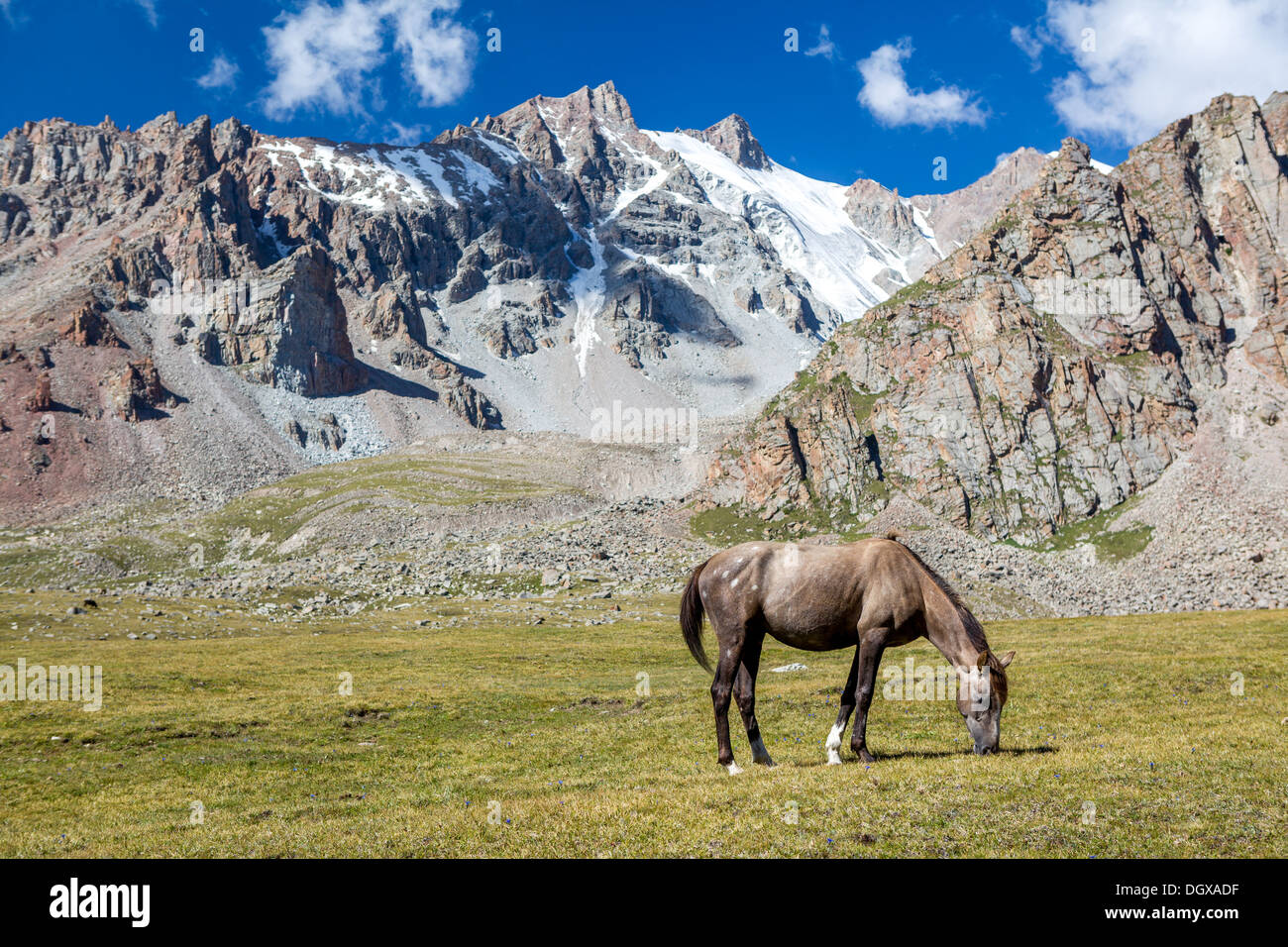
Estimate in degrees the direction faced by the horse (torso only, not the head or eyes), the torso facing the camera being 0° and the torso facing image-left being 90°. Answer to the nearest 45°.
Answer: approximately 270°
